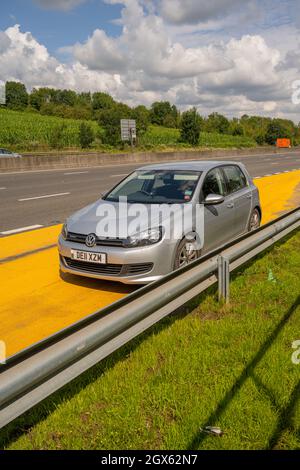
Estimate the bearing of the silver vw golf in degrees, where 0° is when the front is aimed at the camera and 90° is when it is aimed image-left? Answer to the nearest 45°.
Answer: approximately 45°

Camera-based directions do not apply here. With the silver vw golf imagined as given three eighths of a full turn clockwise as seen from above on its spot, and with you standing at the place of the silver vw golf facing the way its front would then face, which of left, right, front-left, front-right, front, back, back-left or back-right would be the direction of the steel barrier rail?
back
